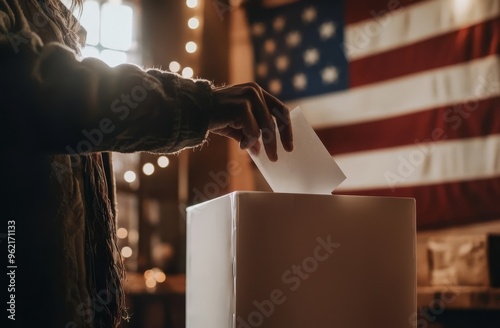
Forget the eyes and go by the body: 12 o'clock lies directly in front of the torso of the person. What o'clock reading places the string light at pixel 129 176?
The string light is roughly at 9 o'clock from the person.

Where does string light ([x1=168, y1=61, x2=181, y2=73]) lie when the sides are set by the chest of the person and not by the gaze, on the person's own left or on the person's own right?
on the person's own left

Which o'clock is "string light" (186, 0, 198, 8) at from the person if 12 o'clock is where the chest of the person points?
The string light is roughly at 9 o'clock from the person.

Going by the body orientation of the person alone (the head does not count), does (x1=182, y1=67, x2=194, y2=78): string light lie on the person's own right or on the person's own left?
on the person's own left

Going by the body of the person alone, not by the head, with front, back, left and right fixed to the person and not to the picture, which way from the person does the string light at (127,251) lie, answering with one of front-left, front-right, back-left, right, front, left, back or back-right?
left

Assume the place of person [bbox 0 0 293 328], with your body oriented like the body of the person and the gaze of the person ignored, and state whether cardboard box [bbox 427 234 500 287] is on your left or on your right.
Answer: on your left

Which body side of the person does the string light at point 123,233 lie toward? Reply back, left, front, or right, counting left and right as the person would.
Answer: left

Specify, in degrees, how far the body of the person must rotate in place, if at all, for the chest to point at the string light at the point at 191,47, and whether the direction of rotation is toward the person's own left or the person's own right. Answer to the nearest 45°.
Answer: approximately 90° to the person's own left

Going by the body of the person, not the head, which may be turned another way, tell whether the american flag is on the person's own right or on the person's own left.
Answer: on the person's own left

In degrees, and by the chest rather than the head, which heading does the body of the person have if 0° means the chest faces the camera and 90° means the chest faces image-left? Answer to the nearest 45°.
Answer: approximately 270°

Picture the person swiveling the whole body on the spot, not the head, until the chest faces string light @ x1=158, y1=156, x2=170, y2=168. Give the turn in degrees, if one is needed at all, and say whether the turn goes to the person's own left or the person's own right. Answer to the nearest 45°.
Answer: approximately 90° to the person's own left

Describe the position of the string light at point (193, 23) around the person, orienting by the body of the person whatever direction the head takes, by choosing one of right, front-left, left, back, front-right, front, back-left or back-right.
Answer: left
